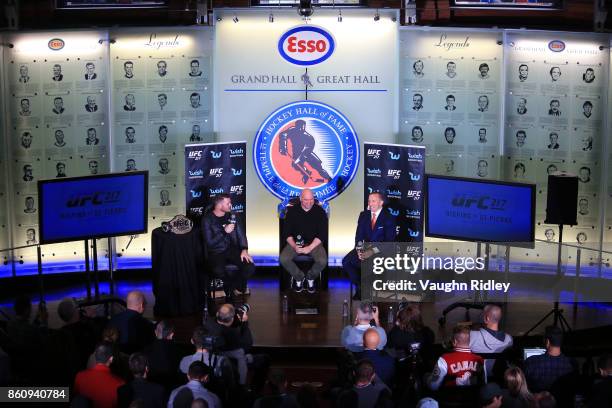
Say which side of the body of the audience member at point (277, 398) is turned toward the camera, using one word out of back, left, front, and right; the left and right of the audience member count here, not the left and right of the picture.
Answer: back

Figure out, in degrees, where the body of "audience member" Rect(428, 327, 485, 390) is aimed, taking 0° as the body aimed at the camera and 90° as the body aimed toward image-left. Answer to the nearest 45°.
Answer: approximately 180°

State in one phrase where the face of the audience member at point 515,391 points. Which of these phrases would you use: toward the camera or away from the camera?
away from the camera

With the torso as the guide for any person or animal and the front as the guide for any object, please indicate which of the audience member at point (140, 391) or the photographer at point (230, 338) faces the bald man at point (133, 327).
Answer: the audience member

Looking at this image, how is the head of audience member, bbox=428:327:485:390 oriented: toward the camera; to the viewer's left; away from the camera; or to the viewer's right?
away from the camera

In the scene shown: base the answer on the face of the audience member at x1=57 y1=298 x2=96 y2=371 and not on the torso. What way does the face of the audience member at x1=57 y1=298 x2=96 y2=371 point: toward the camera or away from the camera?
away from the camera

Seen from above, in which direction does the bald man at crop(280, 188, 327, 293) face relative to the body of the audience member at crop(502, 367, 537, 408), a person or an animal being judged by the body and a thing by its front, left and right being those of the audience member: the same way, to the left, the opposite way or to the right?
the opposite way

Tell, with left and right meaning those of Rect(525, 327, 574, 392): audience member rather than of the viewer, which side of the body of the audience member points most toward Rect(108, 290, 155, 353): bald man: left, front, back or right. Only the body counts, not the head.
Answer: left

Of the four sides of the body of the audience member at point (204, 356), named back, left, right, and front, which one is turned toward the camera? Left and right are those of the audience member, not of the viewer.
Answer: back

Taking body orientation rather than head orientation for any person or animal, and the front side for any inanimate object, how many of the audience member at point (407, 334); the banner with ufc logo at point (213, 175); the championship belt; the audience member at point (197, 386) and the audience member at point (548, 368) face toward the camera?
2

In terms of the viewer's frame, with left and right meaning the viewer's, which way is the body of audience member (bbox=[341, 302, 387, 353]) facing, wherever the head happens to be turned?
facing away from the viewer

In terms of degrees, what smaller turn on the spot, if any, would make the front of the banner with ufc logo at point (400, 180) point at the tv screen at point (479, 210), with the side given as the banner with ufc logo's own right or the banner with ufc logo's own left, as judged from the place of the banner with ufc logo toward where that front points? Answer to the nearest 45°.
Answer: approximately 45° to the banner with ufc logo's own left

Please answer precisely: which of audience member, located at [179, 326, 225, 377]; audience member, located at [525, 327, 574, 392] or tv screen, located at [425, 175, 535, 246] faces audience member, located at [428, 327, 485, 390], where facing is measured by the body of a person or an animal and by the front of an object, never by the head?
the tv screen

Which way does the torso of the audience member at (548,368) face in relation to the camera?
away from the camera
